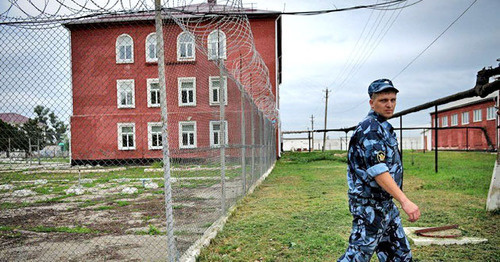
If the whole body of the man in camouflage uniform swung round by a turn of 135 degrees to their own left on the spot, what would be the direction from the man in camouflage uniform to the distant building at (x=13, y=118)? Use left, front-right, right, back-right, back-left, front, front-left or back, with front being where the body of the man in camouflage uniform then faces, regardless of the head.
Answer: front-left

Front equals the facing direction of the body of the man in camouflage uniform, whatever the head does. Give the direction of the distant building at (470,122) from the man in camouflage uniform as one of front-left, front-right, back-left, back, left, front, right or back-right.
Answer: left

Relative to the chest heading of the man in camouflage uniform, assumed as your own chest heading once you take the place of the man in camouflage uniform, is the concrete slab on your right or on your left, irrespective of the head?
on your left

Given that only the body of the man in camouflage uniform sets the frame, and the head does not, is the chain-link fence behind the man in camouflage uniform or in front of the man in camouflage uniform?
behind
